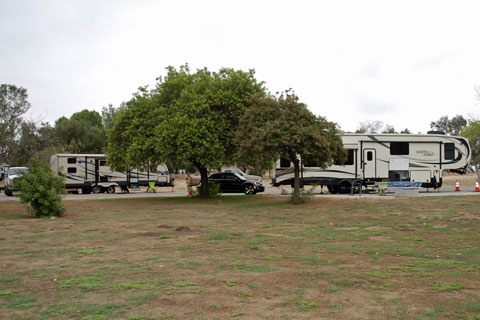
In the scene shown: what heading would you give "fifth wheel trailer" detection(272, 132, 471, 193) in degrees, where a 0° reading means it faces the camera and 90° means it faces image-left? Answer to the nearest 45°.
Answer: approximately 270°

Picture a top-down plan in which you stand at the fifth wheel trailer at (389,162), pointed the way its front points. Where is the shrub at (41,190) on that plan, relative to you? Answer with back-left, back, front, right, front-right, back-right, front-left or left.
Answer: back-right

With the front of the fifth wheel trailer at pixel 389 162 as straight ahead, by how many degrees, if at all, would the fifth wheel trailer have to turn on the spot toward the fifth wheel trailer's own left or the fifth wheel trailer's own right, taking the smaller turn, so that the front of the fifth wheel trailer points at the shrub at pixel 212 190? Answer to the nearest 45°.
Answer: approximately 180°

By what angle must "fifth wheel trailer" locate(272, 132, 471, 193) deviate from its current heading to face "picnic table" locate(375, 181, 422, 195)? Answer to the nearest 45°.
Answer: approximately 90° to its right

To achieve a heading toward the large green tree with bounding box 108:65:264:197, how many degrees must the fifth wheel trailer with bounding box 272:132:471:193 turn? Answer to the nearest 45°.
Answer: approximately 135° to its right

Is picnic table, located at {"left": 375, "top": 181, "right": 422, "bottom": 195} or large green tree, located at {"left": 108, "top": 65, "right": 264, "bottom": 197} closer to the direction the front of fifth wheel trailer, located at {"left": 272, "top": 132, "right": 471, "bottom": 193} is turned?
the picnic table

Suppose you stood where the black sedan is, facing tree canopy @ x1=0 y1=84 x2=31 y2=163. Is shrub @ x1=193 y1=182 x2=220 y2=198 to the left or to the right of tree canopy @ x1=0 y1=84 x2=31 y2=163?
left

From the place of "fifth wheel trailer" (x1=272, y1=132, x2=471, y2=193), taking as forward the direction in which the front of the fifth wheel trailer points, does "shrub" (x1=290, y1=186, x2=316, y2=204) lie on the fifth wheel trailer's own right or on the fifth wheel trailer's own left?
on the fifth wheel trailer's own right

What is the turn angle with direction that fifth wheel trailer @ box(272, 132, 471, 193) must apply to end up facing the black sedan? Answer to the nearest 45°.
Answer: approximately 180°

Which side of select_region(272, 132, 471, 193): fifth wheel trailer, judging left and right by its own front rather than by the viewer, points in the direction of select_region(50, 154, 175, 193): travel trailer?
back

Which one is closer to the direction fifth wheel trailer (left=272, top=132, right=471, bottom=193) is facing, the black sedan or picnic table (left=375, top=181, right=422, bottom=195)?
the picnic table

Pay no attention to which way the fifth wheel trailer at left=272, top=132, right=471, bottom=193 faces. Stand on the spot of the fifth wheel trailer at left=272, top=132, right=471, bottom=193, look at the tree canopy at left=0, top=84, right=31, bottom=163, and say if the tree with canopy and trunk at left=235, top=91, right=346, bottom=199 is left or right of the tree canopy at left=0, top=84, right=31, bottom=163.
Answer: left

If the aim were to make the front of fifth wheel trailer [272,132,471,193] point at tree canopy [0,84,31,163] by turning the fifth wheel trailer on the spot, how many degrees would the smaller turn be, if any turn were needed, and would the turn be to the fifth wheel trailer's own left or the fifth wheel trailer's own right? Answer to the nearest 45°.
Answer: approximately 180°
